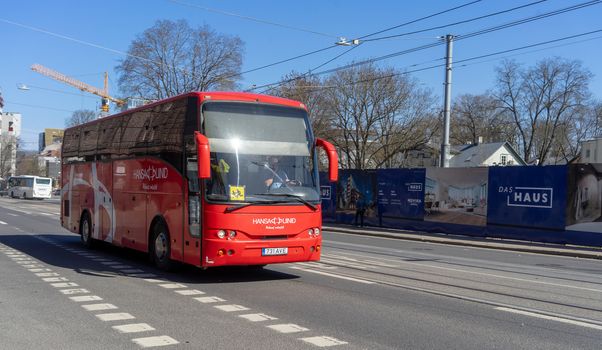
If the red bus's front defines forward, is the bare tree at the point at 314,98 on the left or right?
on its left

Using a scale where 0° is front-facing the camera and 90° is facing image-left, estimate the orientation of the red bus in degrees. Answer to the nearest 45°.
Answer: approximately 315°

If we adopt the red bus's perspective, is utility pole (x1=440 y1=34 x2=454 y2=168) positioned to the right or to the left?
on its left

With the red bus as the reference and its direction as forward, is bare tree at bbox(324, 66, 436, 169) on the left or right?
on its left
